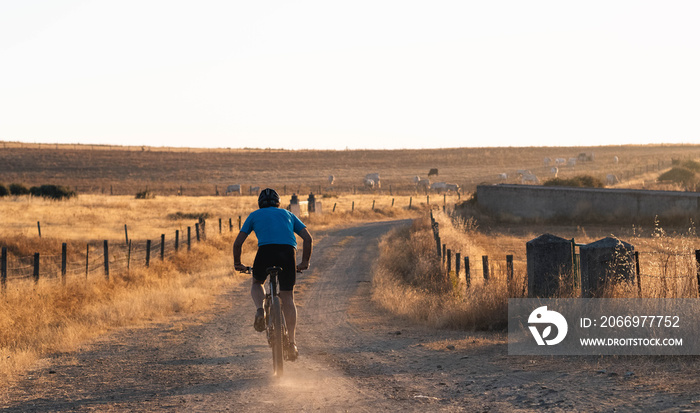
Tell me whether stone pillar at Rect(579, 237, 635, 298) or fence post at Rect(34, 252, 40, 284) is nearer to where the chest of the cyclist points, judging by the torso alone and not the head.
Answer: the fence post

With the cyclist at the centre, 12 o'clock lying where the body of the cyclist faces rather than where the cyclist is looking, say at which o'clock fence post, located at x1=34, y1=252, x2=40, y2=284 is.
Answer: The fence post is roughly at 11 o'clock from the cyclist.

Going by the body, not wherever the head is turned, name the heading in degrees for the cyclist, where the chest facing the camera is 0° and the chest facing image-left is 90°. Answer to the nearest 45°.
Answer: approximately 180°

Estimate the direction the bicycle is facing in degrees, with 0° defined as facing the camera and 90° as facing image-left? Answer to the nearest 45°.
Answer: approximately 180°

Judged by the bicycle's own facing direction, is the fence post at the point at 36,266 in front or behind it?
in front

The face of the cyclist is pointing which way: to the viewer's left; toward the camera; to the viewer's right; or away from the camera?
away from the camera

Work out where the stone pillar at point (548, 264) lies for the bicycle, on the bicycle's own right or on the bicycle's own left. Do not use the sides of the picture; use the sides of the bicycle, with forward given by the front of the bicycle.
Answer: on the bicycle's own right
